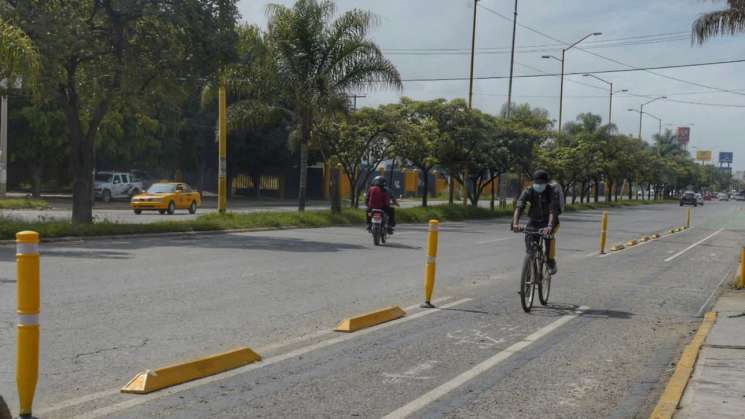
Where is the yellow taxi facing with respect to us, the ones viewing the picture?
facing the viewer and to the left of the viewer

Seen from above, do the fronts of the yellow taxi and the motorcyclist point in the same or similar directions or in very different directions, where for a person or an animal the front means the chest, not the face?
very different directions

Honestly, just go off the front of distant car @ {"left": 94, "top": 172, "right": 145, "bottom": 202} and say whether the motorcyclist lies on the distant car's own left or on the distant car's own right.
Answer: on the distant car's own left

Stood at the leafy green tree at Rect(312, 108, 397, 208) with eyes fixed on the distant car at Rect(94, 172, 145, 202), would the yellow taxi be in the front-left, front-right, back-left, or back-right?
front-left

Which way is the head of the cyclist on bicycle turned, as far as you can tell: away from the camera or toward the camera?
toward the camera

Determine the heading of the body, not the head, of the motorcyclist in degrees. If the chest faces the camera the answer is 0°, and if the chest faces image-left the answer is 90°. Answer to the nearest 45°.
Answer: approximately 225°

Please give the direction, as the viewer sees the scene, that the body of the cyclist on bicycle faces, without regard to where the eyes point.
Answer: toward the camera

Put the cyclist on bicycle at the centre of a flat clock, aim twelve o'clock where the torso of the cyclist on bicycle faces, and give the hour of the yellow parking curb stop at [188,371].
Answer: The yellow parking curb stop is roughly at 1 o'clock from the cyclist on bicycle.
